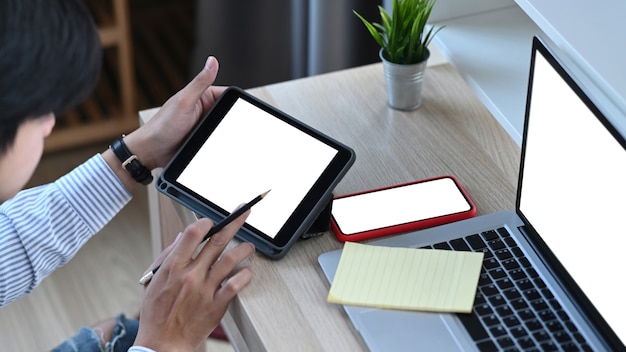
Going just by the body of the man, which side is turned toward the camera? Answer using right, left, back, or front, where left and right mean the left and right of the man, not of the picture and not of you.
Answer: right

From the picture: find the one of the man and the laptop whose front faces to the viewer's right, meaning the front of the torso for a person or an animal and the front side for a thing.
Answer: the man

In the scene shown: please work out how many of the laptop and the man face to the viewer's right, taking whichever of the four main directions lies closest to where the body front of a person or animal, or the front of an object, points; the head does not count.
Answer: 1

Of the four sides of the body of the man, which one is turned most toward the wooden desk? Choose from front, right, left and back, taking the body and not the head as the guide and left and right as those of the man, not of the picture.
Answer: front

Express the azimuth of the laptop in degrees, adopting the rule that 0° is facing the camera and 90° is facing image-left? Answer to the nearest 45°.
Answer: approximately 45°

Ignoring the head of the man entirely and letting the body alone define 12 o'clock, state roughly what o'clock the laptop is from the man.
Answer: The laptop is roughly at 1 o'clock from the man.

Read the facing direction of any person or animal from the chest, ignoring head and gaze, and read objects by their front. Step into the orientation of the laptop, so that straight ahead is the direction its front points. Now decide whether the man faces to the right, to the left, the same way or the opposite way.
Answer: the opposite way

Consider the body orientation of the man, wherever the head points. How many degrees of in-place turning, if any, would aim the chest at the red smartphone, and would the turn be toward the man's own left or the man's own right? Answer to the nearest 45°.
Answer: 0° — they already face it
